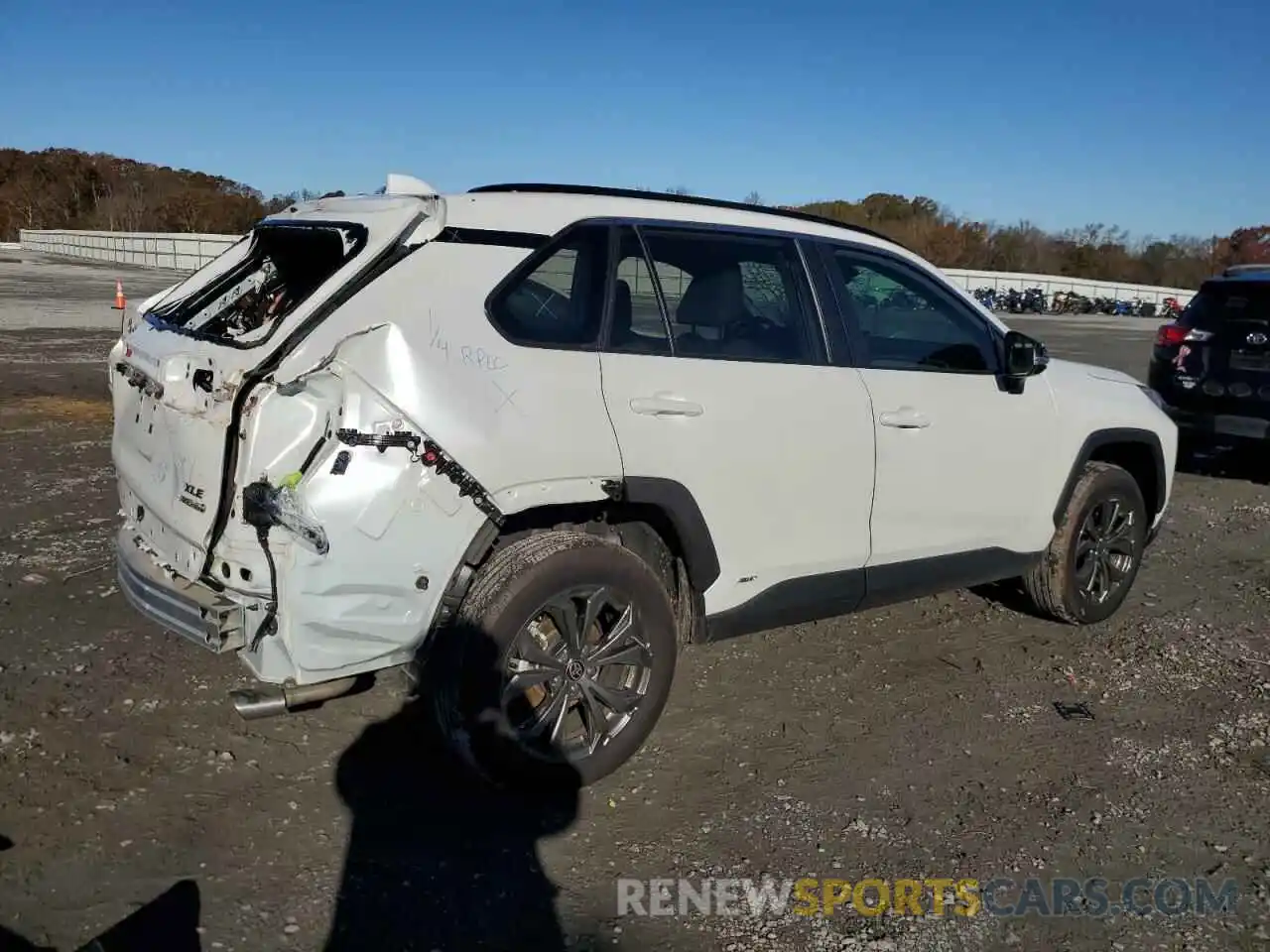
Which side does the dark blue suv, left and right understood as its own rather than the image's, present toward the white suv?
back

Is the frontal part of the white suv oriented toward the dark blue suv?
yes

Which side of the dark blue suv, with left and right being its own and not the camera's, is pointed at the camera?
back

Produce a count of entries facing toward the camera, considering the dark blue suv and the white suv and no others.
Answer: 0

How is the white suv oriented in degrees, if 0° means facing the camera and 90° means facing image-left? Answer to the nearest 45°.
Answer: approximately 225°
